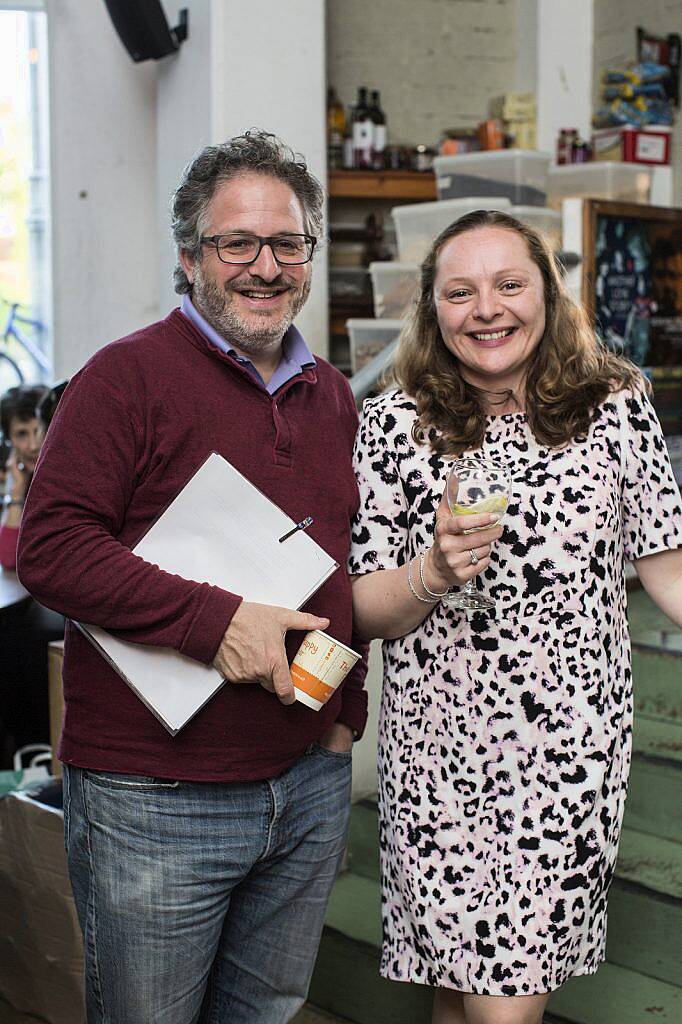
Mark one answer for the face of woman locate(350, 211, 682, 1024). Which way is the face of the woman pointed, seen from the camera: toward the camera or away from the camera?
toward the camera

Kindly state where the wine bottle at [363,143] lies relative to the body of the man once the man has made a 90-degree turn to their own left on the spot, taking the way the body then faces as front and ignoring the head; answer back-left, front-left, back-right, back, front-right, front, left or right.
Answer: front-left

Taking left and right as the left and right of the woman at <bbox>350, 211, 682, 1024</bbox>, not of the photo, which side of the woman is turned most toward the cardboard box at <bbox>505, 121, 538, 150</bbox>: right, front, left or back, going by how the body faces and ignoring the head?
back

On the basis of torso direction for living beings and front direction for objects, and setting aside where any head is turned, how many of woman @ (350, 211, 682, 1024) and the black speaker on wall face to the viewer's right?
0

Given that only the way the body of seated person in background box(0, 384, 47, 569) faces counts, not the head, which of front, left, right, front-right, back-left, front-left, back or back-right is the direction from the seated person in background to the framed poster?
front-left

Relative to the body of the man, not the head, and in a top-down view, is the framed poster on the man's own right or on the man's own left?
on the man's own left

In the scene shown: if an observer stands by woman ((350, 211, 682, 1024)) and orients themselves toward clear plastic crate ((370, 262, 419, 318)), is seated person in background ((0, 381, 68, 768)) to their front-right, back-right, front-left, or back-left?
front-left

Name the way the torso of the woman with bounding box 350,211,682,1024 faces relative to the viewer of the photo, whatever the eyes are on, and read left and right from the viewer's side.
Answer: facing the viewer

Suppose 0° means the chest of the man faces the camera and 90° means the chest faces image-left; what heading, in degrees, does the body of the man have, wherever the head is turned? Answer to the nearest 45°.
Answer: approximately 315°

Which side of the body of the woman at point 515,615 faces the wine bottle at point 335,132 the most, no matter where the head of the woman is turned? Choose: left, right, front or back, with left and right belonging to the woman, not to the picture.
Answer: back

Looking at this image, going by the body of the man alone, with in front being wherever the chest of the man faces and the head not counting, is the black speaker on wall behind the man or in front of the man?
behind
